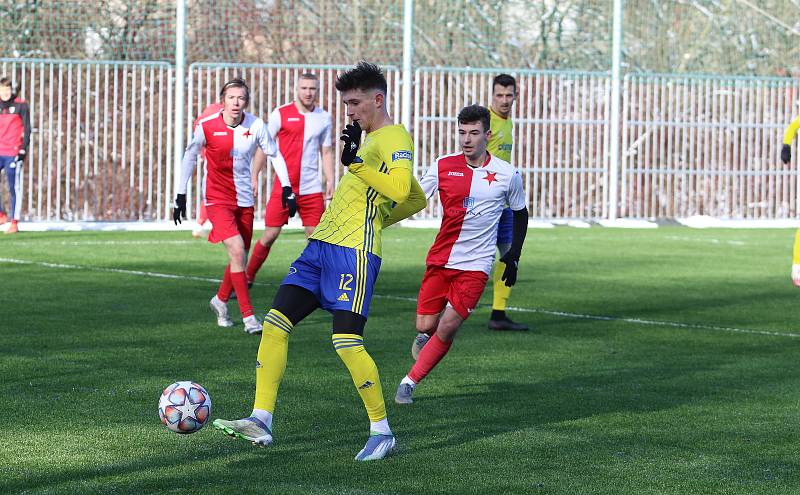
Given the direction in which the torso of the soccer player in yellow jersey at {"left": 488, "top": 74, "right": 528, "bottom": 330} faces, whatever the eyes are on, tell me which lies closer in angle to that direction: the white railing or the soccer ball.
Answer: the soccer ball

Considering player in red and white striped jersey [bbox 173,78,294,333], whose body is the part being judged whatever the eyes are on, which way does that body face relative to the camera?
toward the camera

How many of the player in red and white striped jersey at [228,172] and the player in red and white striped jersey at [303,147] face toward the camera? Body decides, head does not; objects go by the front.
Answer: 2

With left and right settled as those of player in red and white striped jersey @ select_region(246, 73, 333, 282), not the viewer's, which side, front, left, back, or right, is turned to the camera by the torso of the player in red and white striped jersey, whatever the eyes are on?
front

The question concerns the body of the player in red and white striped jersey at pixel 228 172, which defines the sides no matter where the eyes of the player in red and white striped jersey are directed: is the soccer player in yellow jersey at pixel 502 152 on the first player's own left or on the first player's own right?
on the first player's own left

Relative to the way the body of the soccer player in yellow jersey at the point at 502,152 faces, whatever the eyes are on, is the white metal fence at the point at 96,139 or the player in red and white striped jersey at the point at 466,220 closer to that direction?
the player in red and white striped jersey

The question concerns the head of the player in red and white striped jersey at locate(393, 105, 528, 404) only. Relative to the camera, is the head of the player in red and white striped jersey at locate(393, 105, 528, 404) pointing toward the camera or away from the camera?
toward the camera

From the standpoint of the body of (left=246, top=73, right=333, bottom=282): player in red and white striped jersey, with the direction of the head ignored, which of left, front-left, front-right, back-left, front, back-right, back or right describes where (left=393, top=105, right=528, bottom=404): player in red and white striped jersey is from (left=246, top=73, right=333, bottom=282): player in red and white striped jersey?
front

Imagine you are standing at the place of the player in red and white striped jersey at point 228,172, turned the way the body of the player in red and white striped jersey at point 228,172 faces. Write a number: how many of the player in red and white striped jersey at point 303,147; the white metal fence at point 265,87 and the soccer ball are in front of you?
1

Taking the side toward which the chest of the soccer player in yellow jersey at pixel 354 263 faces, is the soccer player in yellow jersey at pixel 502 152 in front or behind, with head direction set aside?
behind

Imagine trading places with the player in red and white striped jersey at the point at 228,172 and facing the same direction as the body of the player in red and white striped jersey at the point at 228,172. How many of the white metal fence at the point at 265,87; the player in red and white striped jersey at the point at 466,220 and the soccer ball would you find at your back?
1

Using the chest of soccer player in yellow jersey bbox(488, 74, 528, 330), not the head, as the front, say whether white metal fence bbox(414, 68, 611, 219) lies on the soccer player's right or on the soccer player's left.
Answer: on the soccer player's left

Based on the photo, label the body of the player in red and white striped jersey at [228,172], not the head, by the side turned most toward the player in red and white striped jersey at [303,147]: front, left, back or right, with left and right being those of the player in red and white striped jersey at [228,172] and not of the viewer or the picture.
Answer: back

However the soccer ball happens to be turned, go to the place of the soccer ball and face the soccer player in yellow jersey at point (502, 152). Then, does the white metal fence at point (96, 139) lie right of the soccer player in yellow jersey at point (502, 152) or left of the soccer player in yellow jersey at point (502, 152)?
left

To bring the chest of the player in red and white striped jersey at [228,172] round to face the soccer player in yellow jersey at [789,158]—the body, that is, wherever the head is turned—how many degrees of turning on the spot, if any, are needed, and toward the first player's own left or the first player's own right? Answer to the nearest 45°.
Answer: approximately 90° to the first player's own left

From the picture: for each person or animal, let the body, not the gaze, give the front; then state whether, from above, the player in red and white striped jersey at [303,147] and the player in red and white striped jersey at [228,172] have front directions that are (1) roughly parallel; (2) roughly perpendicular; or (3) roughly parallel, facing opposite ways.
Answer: roughly parallel
